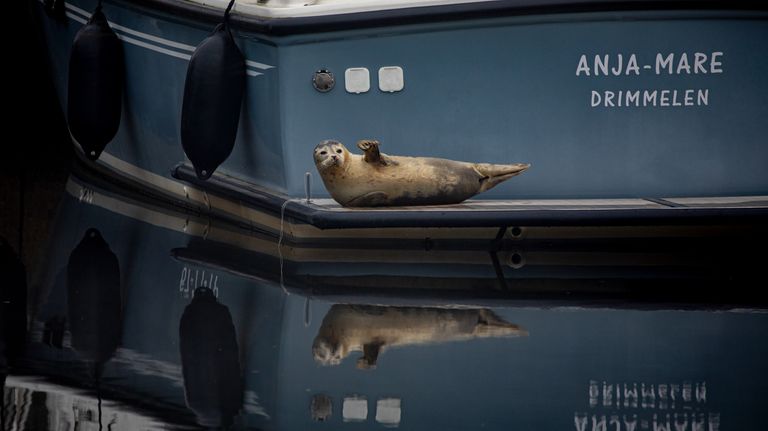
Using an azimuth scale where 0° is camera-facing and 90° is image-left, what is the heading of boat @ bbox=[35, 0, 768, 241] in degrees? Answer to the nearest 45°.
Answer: approximately 135°
